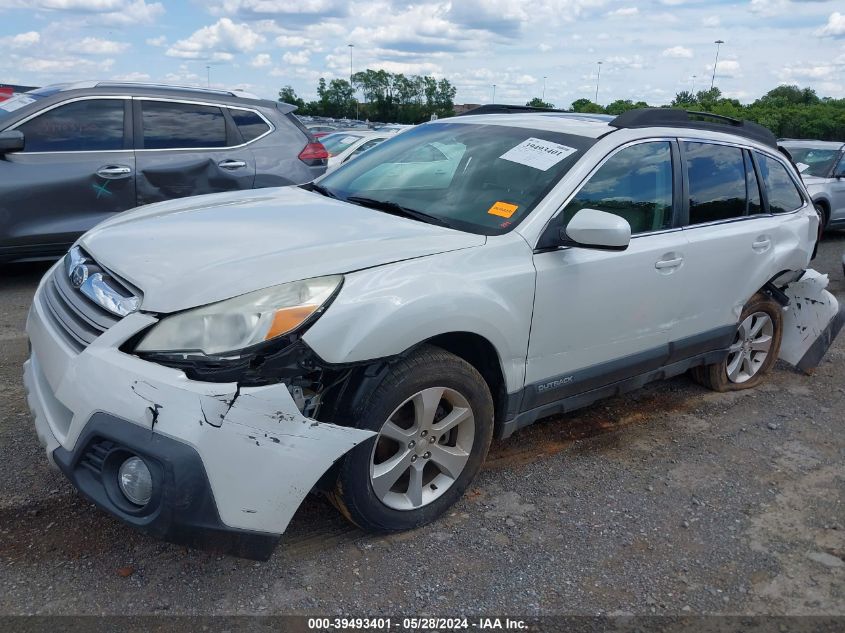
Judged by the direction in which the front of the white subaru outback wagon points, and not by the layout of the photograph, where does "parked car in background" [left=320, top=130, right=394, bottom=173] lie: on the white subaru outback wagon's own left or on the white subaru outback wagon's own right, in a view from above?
on the white subaru outback wagon's own right

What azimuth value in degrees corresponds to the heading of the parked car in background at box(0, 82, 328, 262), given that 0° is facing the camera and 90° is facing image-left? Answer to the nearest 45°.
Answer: approximately 90°

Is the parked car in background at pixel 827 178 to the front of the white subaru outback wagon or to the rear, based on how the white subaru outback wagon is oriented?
to the rear

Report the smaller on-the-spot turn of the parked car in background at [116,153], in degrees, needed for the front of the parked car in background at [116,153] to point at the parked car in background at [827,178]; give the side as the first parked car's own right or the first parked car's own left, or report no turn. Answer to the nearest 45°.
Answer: approximately 180°
